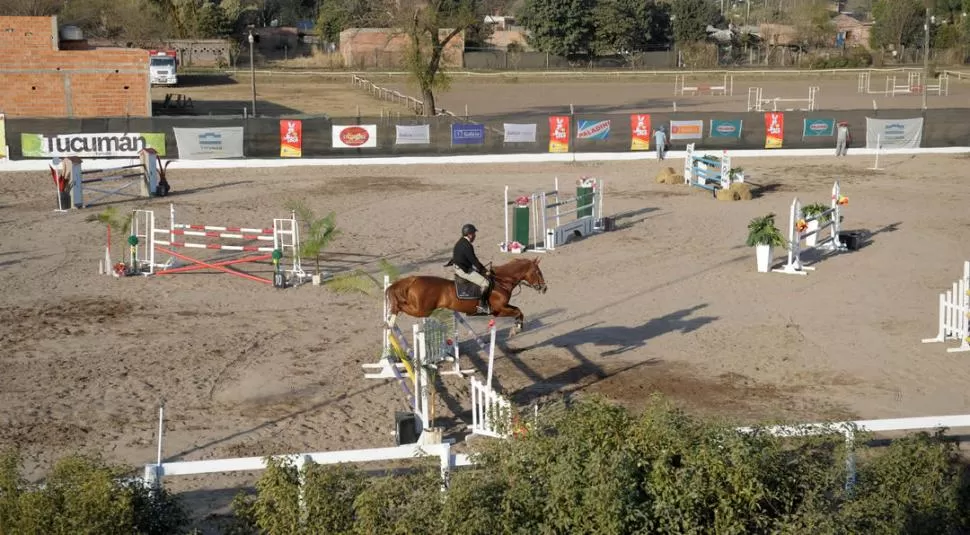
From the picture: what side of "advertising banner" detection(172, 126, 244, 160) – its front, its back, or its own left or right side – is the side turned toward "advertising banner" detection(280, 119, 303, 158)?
left

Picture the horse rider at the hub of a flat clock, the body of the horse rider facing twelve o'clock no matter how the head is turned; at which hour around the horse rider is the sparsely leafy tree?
The sparsely leafy tree is roughly at 9 o'clock from the horse rider.

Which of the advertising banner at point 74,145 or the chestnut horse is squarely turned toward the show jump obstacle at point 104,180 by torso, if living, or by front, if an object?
the advertising banner

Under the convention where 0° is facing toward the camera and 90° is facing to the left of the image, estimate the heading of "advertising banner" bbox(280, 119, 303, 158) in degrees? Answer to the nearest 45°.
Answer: approximately 0°

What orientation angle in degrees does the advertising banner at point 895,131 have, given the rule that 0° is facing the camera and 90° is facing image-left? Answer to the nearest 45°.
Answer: approximately 0°

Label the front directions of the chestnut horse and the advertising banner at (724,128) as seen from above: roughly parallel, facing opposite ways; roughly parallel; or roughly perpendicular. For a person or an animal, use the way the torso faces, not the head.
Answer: roughly perpendicular

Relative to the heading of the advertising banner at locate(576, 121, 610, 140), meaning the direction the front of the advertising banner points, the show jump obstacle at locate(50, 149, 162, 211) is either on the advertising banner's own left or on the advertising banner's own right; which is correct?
on the advertising banner's own right

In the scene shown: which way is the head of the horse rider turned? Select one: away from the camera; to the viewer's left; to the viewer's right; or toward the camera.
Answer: to the viewer's right

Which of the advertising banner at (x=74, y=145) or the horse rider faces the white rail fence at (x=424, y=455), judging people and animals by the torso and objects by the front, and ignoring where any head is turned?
the advertising banner

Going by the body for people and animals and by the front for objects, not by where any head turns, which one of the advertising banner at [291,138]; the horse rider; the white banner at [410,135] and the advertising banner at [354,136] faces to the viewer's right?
the horse rider

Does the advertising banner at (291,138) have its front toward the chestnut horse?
yes
